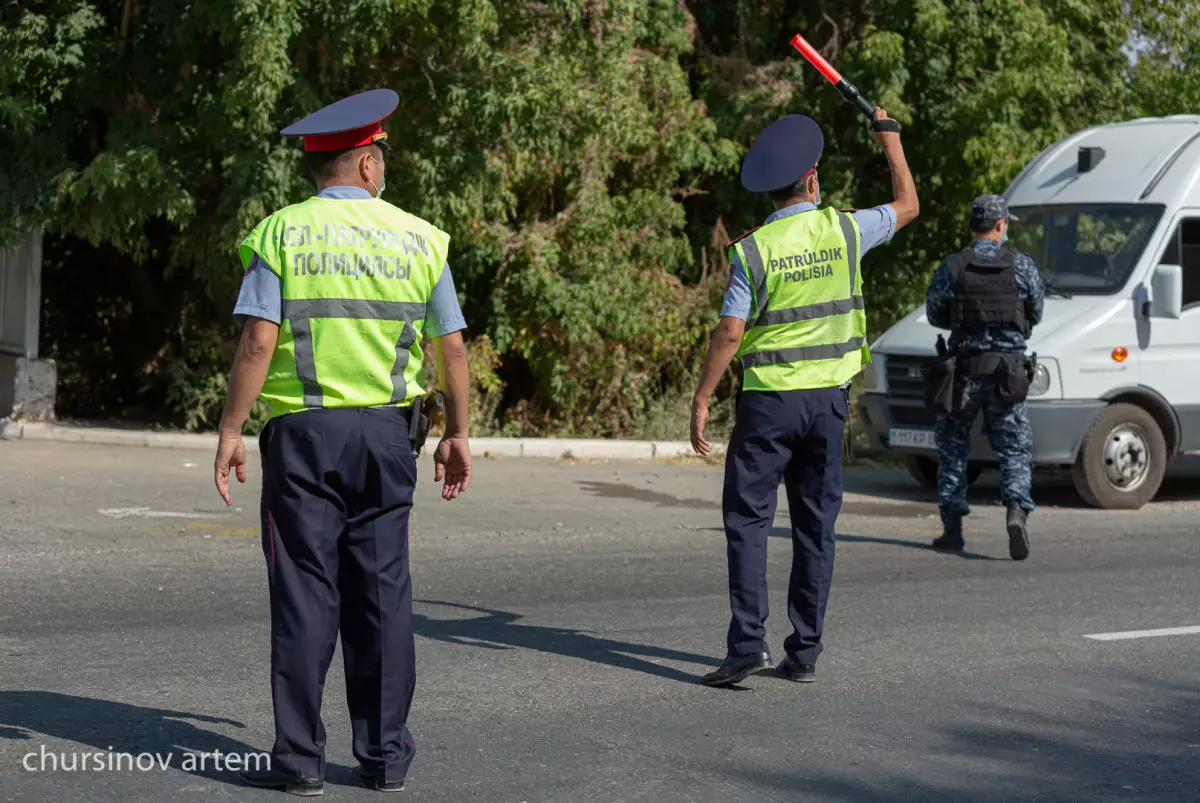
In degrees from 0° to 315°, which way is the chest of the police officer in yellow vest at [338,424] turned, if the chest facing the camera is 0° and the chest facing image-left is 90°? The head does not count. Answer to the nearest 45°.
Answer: approximately 180°

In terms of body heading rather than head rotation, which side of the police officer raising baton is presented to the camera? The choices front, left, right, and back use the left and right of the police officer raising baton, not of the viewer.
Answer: back

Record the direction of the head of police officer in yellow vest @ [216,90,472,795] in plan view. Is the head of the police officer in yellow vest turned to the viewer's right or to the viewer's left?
to the viewer's right

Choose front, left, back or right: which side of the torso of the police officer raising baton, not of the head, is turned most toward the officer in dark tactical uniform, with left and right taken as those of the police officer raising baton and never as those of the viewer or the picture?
front

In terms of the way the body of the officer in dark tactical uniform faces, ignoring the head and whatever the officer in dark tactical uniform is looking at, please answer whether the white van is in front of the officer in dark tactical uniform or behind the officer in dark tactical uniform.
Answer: in front

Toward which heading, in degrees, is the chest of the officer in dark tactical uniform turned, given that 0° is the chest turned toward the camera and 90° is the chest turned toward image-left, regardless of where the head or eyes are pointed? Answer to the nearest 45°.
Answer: approximately 180°

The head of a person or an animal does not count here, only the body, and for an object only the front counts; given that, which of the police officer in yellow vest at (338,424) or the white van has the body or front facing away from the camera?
the police officer in yellow vest

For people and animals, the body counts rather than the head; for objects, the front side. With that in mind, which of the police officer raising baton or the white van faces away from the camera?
the police officer raising baton

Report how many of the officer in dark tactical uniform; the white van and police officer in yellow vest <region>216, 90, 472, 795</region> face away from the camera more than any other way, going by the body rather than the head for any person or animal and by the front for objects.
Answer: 2

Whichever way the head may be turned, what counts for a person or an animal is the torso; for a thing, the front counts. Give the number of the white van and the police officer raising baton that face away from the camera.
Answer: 1

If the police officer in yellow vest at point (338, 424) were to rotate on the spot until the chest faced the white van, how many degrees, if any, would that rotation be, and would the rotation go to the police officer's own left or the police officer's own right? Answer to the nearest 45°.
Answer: approximately 45° to the police officer's own right

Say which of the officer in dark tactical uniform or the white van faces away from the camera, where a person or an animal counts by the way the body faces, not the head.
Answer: the officer in dark tactical uniform
